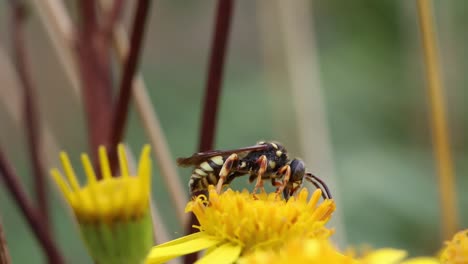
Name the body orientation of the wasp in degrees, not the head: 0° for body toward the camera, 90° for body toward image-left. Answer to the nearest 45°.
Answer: approximately 270°

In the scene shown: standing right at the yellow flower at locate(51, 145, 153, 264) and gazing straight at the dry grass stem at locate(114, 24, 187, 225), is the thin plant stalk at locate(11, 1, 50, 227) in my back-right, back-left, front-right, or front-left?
front-left

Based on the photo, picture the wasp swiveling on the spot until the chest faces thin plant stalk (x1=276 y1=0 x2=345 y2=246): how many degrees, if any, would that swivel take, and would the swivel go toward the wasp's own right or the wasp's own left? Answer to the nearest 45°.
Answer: approximately 90° to the wasp's own left

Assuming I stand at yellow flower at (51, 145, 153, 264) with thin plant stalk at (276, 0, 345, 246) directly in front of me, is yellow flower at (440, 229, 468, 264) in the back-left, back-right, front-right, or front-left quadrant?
front-right
